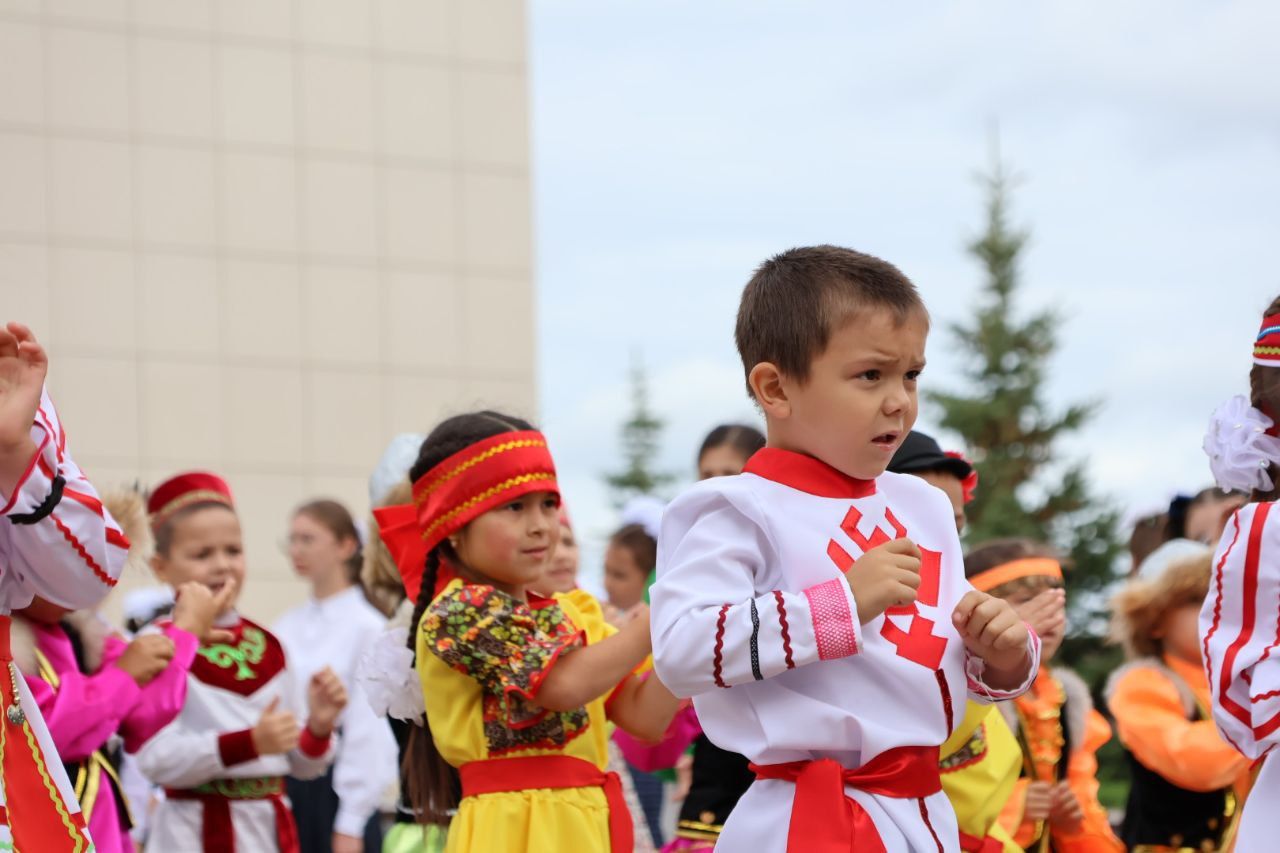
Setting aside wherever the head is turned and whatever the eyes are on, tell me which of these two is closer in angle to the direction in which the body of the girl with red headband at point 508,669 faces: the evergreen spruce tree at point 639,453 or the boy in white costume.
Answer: the boy in white costume

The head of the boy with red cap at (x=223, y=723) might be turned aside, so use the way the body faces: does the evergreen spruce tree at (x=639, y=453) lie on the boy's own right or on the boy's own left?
on the boy's own left

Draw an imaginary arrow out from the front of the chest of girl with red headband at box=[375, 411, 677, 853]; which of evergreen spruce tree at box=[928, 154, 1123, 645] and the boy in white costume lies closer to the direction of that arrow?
the boy in white costume

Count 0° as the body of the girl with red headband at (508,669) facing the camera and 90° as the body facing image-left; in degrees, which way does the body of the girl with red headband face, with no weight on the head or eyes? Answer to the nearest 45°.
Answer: approximately 315°

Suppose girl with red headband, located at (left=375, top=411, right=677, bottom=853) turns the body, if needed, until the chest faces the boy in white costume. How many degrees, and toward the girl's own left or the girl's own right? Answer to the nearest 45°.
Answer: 0° — they already face them

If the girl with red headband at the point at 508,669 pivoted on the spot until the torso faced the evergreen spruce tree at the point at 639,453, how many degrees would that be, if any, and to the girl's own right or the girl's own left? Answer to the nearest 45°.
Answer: approximately 135° to the girl's own left

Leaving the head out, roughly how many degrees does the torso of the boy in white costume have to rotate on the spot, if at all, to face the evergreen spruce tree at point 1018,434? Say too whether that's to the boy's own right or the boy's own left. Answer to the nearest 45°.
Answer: approximately 135° to the boy's own left

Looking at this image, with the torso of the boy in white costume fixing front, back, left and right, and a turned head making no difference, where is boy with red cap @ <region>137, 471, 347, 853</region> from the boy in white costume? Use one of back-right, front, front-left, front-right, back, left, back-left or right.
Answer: back

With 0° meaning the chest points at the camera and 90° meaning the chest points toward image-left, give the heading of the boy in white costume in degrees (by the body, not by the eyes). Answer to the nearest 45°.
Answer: approximately 315°
